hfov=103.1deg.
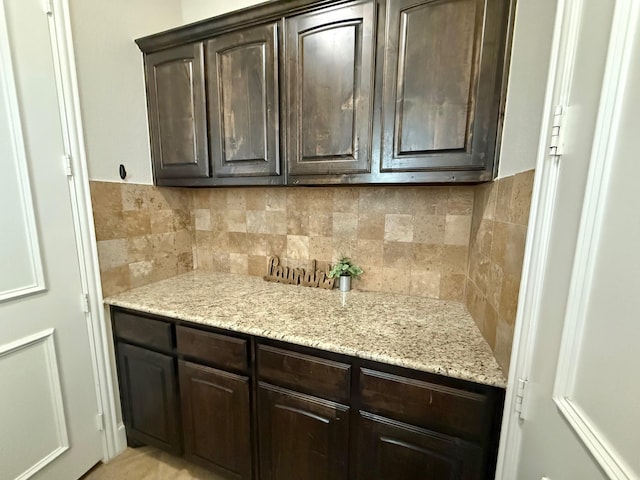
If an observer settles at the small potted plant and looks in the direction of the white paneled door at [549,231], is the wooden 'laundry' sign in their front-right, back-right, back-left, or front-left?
back-right

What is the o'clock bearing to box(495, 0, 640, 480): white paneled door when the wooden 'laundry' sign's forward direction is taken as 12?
The white paneled door is roughly at 11 o'clock from the wooden 'laundry' sign.

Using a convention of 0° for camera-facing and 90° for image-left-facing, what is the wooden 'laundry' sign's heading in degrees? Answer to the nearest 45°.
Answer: approximately 0°
